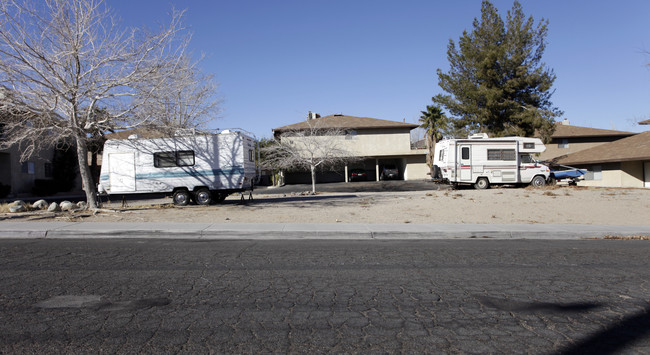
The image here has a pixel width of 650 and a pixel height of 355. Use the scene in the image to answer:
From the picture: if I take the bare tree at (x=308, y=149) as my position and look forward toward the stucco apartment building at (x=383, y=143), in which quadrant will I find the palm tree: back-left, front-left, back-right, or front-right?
front-right

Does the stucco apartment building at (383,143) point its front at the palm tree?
no

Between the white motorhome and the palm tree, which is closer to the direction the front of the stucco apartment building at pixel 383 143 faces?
the white motorhome

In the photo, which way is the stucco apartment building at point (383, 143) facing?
toward the camera

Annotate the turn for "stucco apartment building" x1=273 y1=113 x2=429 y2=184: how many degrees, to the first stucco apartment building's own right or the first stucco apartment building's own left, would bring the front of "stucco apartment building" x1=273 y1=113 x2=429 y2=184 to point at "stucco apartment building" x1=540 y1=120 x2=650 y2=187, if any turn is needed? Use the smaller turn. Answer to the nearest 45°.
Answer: approximately 45° to the first stucco apartment building's own left

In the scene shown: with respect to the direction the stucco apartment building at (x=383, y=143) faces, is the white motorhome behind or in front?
in front

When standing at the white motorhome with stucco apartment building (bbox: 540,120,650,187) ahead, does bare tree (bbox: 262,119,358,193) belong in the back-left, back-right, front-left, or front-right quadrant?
back-left

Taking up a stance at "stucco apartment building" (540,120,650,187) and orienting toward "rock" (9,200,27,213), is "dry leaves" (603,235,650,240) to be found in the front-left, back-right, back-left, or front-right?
front-left

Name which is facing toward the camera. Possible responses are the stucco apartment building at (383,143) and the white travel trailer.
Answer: the stucco apartment building

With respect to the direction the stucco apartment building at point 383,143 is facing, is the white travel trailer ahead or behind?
ahead

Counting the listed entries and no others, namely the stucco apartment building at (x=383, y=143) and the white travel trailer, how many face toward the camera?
1

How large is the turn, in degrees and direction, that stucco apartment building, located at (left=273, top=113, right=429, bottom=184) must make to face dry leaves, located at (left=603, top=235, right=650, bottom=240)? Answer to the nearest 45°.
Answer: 0° — it already faces it

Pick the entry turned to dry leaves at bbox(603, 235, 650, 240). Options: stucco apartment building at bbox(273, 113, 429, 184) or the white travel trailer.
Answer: the stucco apartment building
